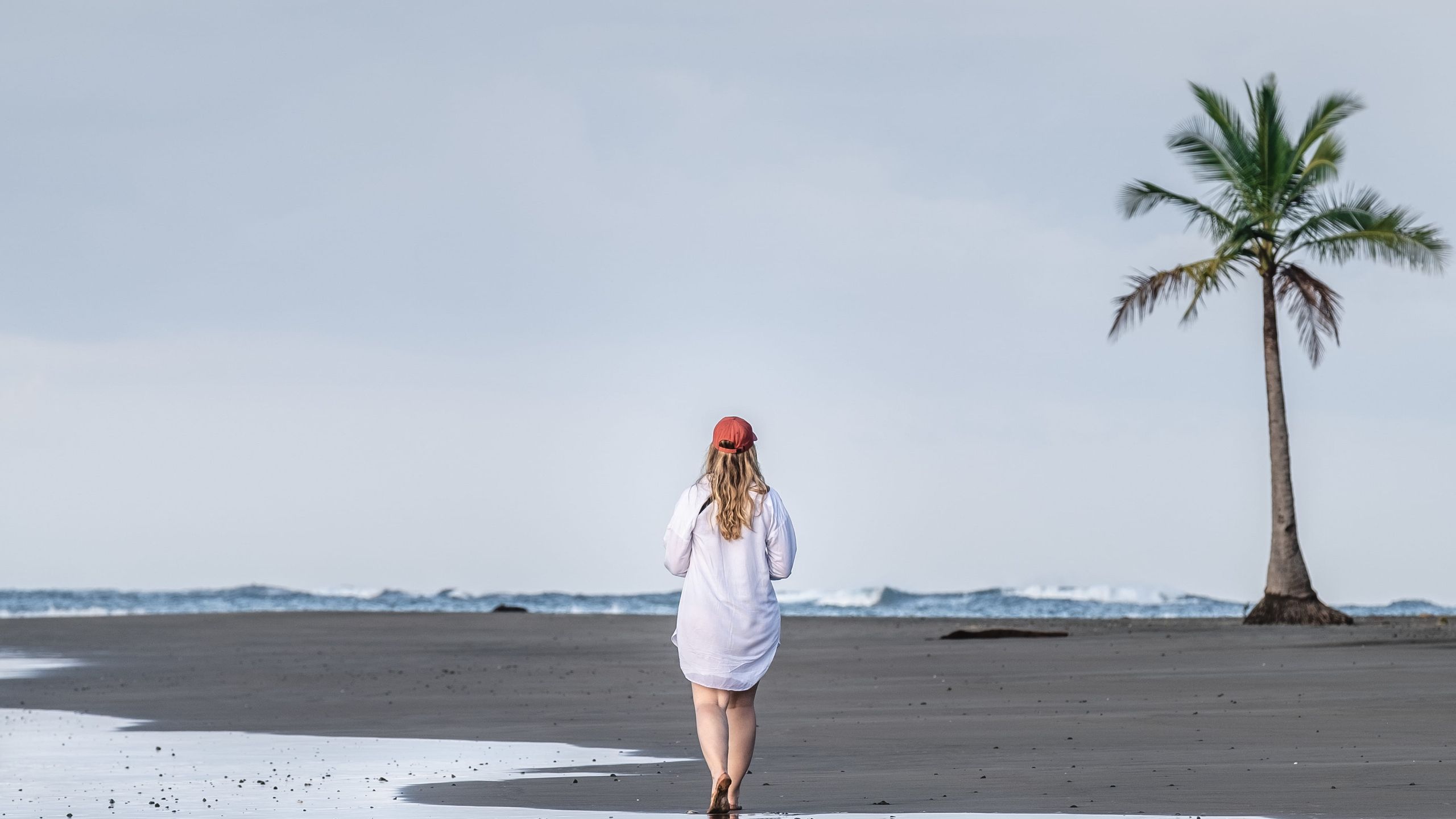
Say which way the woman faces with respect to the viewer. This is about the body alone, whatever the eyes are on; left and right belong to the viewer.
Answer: facing away from the viewer
